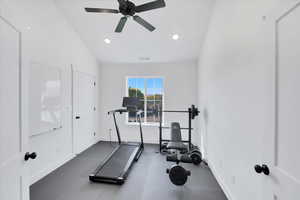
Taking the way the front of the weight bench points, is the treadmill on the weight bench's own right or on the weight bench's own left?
on the weight bench's own right

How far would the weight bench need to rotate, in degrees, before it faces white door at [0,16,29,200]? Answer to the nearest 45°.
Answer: approximately 45° to its right

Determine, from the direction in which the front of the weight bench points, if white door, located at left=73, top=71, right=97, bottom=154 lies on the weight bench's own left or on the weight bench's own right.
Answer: on the weight bench's own right

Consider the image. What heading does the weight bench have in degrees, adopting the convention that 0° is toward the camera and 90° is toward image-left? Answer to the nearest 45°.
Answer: approximately 0°

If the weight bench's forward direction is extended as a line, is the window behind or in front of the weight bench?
behind

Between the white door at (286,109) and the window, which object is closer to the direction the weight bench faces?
the white door

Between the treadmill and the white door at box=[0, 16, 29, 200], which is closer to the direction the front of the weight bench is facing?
the white door
